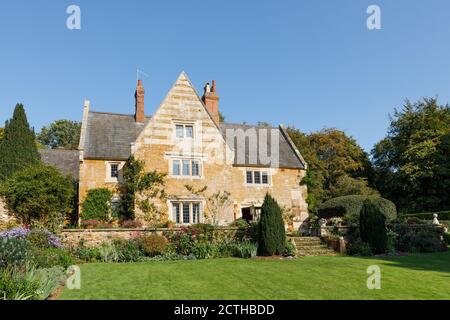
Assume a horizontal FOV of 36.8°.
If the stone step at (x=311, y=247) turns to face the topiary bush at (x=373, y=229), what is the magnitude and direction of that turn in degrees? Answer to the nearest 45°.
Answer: approximately 90° to its left

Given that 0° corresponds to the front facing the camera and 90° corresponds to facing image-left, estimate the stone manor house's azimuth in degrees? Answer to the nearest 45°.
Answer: approximately 0°

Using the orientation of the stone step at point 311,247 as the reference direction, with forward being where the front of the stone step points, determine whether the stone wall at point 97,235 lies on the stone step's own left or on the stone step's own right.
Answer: on the stone step's own right

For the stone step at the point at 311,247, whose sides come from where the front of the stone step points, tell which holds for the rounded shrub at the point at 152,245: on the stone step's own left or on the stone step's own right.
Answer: on the stone step's own right

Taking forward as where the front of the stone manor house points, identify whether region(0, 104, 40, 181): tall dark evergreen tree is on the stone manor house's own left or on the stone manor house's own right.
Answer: on the stone manor house's own right

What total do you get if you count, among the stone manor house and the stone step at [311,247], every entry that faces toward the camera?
2

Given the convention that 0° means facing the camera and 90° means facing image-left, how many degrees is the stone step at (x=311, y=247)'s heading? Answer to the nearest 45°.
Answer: approximately 0°
